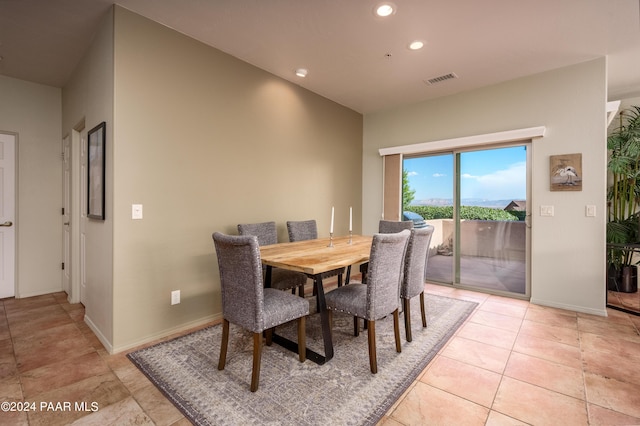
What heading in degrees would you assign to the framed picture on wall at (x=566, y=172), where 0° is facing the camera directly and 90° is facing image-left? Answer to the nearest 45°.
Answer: approximately 0°

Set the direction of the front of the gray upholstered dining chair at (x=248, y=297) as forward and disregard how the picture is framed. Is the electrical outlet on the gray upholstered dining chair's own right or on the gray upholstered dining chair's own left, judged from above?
on the gray upholstered dining chair's own left

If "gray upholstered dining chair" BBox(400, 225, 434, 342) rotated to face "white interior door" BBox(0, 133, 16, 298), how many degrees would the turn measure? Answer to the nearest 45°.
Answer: approximately 45° to its left

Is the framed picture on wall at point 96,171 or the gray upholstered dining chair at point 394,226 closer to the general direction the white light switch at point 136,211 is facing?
the gray upholstered dining chair

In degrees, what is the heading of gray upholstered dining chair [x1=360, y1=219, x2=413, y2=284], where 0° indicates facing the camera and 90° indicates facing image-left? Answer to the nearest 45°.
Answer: approximately 45°

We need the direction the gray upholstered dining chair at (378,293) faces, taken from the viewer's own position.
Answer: facing away from the viewer and to the left of the viewer

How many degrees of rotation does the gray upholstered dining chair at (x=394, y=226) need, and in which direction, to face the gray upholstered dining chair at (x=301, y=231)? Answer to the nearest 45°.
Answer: approximately 45° to its right
